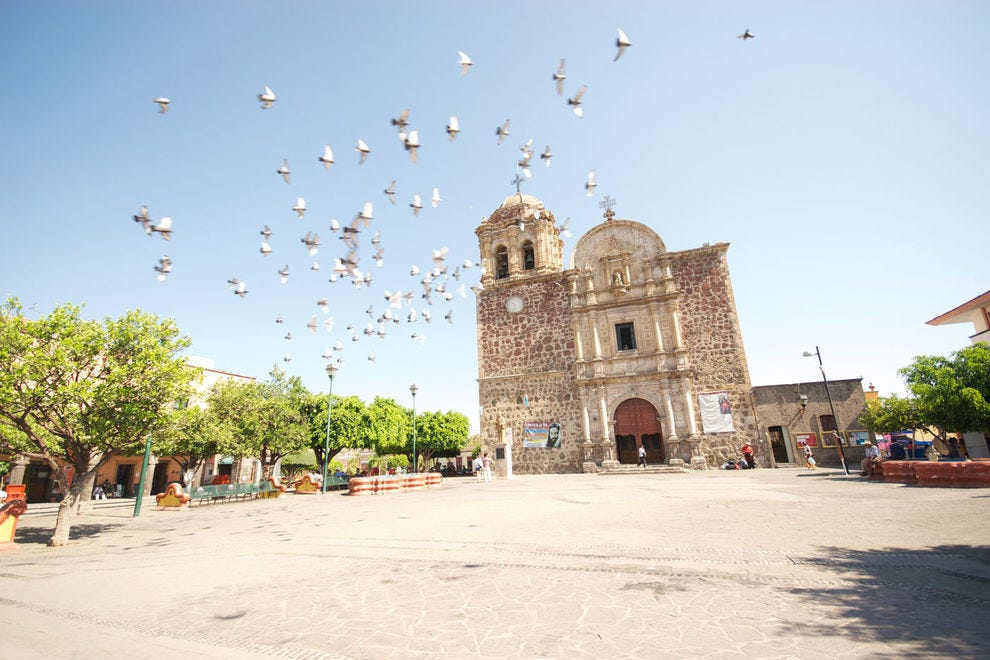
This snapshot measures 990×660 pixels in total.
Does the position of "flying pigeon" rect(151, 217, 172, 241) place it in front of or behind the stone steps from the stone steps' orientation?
in front

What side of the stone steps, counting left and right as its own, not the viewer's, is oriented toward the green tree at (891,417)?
left

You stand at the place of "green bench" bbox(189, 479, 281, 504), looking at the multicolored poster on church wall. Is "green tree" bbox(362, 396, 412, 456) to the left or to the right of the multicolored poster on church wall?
left

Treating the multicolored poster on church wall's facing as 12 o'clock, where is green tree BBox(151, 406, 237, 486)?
The green tree is roughly at 2 o'clock from the multicolored poster on church wall.

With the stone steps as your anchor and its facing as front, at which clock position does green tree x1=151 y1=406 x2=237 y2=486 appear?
The green tree is roughly at 2 o'clock from the stone steps.

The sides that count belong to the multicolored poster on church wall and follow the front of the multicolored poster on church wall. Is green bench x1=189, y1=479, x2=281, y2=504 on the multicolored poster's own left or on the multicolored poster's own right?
on the multicolored poster's own right

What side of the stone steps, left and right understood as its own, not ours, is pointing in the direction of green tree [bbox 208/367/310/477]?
right

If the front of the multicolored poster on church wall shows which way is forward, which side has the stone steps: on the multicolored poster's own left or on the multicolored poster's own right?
on the multicolored poster's own left

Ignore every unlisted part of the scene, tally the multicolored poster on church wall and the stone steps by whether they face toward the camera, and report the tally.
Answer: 2
